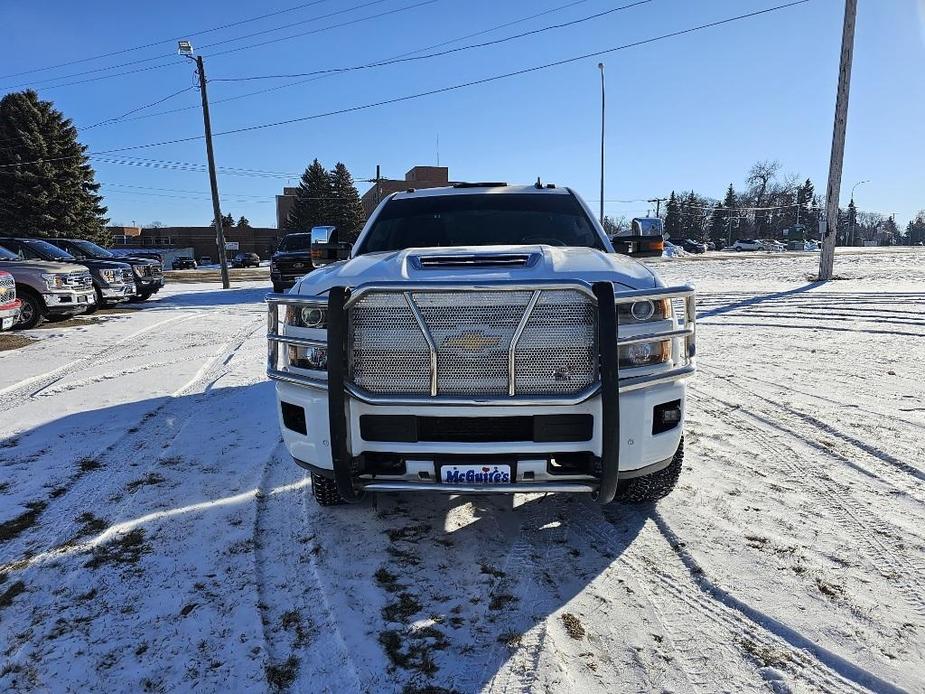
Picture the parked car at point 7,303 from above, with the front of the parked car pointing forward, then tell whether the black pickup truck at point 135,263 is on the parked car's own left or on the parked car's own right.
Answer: on the parked car's own left

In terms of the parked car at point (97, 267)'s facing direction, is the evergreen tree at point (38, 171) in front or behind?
behind

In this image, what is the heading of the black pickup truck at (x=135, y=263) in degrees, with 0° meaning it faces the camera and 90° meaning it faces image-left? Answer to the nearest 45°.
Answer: approximately 315°

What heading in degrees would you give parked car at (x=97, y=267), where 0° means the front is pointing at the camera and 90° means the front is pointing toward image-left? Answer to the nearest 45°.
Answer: approximately 315°

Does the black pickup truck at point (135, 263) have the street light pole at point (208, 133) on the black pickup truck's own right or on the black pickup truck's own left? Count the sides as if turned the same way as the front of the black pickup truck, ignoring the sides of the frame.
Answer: on the black pickup truck's own left

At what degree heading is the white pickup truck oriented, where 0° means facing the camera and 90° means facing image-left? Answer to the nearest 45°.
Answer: approximately 0°

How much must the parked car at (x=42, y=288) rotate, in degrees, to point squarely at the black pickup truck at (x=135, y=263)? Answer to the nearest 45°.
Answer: approximately 90° to its left

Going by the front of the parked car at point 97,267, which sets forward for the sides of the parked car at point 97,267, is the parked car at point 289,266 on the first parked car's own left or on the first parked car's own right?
on the first parked car's own left

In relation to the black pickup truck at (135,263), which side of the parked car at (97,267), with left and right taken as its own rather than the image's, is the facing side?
left

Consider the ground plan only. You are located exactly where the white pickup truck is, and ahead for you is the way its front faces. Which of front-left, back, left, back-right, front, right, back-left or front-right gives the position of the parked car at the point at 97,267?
back-right

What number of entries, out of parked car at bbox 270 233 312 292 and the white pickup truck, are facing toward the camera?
2

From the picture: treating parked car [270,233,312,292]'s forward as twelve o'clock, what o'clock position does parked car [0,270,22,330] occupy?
parked car [0,270,22,330] is roughly at 1 o'clock from parked car [270,233,312,292].
